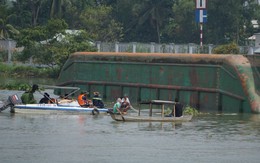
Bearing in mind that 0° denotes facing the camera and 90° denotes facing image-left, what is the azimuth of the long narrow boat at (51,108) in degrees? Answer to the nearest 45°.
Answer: approximately 270°
